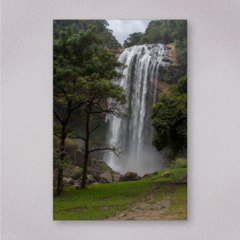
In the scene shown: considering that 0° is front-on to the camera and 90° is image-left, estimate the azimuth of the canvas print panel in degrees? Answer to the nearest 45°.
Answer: approximately 0°
